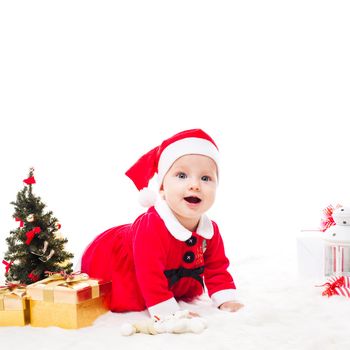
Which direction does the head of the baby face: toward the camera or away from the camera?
toward the camera

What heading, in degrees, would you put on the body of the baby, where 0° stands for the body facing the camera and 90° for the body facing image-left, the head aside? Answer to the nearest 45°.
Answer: approximately 315°

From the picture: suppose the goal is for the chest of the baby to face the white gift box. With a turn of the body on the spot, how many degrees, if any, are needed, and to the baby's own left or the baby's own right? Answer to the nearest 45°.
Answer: approximately 90° to the baby's own left
